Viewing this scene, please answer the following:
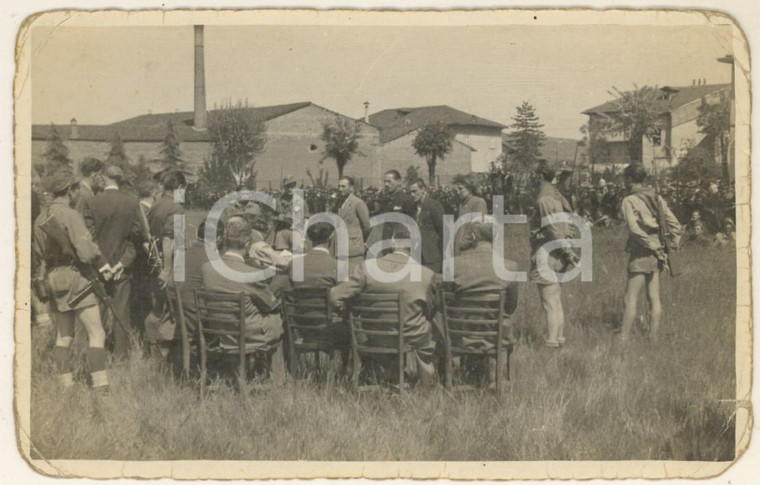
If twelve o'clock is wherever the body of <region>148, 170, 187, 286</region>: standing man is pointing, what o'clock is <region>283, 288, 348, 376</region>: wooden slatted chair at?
The wooden slatted chair is roughly at 3 o'clock from the standing man.

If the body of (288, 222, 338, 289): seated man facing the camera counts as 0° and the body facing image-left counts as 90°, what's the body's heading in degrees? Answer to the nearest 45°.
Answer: approximately 180°

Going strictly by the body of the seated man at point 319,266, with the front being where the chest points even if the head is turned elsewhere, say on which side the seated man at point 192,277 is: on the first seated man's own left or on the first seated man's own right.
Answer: on the first seated man's own left

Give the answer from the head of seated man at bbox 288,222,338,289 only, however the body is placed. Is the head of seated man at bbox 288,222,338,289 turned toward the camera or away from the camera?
away from the camera

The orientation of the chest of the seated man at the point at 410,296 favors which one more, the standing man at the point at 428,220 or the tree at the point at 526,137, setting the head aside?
the standing man

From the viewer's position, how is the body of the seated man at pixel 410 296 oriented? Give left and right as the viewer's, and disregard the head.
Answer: facing away from the viewer

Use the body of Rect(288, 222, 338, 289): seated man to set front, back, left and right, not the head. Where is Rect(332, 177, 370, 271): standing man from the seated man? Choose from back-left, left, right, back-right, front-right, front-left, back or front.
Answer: front

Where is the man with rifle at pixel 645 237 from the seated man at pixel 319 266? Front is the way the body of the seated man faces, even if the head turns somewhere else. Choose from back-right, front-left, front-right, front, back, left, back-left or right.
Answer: right
